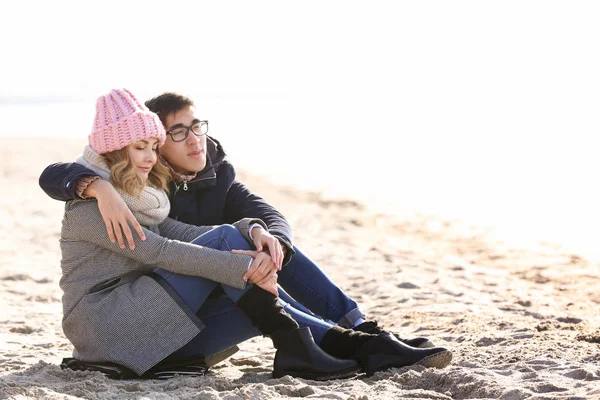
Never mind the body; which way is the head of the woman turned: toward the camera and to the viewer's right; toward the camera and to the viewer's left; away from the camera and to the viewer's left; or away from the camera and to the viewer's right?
toward the camera and to the viewer's right

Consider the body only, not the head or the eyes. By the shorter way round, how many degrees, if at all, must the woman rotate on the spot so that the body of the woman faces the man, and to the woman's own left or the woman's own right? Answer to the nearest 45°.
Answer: approximately 45° to the woman's own left

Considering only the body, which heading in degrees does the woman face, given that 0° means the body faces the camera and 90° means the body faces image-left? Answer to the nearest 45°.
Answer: approximately 270°
